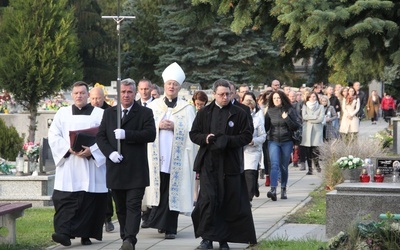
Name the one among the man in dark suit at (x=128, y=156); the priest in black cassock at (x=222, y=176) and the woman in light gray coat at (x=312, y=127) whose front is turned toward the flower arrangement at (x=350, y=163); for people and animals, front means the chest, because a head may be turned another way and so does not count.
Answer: the woman in light gray coat

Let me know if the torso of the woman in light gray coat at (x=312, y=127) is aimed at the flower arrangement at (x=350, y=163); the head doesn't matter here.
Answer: yes

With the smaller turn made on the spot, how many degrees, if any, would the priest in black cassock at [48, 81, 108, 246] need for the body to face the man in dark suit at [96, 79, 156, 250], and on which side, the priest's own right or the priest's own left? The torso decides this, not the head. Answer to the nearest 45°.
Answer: approximately 45° to the priest's own left

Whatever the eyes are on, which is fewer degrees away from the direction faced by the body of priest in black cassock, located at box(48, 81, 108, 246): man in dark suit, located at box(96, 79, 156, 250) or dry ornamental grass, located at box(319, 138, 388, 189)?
the man in dark suit

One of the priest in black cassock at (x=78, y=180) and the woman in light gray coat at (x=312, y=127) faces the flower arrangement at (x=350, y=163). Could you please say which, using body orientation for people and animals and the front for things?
the woman in light gray coat
